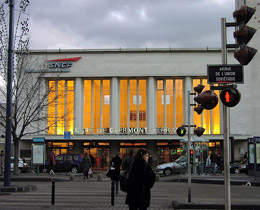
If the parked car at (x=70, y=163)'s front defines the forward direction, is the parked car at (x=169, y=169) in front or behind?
behind

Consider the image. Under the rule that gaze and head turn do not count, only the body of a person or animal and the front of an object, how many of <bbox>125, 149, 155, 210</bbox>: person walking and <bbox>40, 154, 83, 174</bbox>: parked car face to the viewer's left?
1

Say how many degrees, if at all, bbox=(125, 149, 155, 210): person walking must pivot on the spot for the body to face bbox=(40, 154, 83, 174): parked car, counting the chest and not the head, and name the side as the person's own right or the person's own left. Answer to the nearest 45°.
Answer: approximately 90° to the person's own left

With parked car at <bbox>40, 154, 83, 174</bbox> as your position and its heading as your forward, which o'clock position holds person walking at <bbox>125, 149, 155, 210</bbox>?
The person walking is roughly at 9 o'clock from the parked car.

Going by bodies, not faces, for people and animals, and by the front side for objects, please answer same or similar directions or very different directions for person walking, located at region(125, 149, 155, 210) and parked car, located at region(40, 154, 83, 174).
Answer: very different directions

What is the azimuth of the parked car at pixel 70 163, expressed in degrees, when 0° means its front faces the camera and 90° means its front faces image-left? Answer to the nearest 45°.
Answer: approximately 90°
